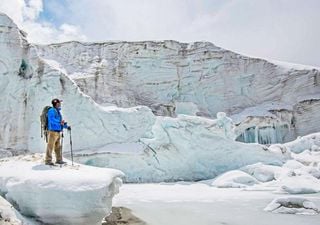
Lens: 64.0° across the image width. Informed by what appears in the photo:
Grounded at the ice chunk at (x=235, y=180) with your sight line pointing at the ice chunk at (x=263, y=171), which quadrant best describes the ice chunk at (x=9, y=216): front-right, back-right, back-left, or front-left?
back-right

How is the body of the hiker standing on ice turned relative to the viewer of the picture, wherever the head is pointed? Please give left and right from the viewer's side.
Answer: facing to the right of the viewer

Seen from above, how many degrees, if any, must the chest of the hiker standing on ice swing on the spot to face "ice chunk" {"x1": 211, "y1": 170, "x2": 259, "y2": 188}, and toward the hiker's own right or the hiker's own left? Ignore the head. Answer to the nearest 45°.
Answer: approximately 45° to the hiker's own left

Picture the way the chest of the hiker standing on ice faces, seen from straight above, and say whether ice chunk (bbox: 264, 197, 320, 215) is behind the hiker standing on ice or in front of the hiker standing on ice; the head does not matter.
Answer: in front

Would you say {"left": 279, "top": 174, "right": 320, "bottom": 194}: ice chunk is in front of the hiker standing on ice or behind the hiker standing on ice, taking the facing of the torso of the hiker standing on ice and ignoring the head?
in front
